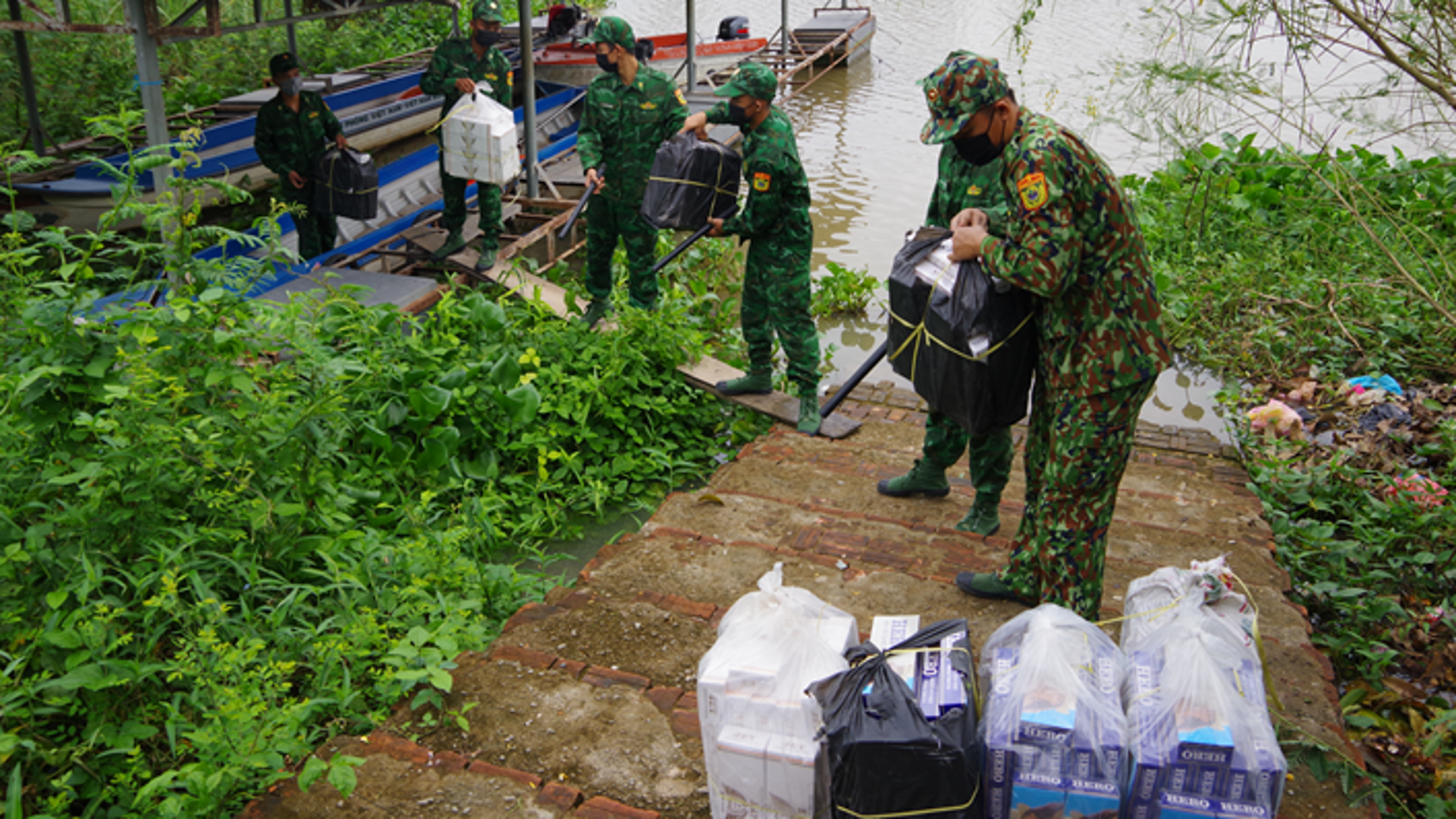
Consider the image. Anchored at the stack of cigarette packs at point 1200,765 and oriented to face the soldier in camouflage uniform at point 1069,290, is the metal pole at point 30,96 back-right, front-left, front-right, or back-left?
front-left

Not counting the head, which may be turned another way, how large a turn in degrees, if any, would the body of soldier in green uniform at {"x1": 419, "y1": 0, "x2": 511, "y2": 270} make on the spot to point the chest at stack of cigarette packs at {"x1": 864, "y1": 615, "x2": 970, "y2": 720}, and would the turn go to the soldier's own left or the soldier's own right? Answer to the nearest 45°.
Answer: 0° — they already face it

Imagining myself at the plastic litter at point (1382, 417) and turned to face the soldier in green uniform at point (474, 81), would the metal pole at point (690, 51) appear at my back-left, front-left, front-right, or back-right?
front-right

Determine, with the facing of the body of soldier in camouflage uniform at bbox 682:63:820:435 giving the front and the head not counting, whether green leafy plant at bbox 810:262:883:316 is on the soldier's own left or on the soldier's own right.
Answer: on the soldier's own right

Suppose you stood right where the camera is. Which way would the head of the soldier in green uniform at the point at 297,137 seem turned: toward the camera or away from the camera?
toward the camera

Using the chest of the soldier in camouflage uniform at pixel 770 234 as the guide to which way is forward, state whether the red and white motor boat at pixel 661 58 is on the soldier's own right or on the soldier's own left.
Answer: on the soldier's own right

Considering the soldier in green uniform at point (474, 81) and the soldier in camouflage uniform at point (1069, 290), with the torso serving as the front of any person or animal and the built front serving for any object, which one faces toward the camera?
the soldier in green uniform

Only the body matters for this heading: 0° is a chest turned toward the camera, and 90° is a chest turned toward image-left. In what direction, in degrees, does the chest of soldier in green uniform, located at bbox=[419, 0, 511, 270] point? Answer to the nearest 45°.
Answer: approximately 0°

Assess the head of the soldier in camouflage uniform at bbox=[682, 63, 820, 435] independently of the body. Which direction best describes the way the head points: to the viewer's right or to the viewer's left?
to the viewer's left

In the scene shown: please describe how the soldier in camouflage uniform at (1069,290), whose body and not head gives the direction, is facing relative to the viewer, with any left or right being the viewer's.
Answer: facing to the left of the viewer

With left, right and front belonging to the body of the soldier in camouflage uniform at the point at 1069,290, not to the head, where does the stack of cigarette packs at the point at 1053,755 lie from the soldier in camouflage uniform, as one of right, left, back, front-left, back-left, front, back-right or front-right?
left

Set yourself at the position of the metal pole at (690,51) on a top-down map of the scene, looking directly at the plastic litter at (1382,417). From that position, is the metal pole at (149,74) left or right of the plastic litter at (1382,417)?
right

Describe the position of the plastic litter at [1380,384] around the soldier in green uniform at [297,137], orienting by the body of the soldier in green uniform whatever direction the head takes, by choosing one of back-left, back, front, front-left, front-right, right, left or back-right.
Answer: front

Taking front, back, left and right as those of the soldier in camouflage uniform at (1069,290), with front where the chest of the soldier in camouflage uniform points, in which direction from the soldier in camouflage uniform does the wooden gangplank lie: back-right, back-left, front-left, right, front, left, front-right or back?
front-right

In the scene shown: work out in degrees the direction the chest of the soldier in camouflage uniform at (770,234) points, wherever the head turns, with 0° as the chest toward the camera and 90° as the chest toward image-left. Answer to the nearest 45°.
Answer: approximately 90°

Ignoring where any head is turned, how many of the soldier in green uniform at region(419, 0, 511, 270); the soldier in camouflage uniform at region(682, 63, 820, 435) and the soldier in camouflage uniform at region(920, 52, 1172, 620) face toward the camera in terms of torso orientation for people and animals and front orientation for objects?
1
